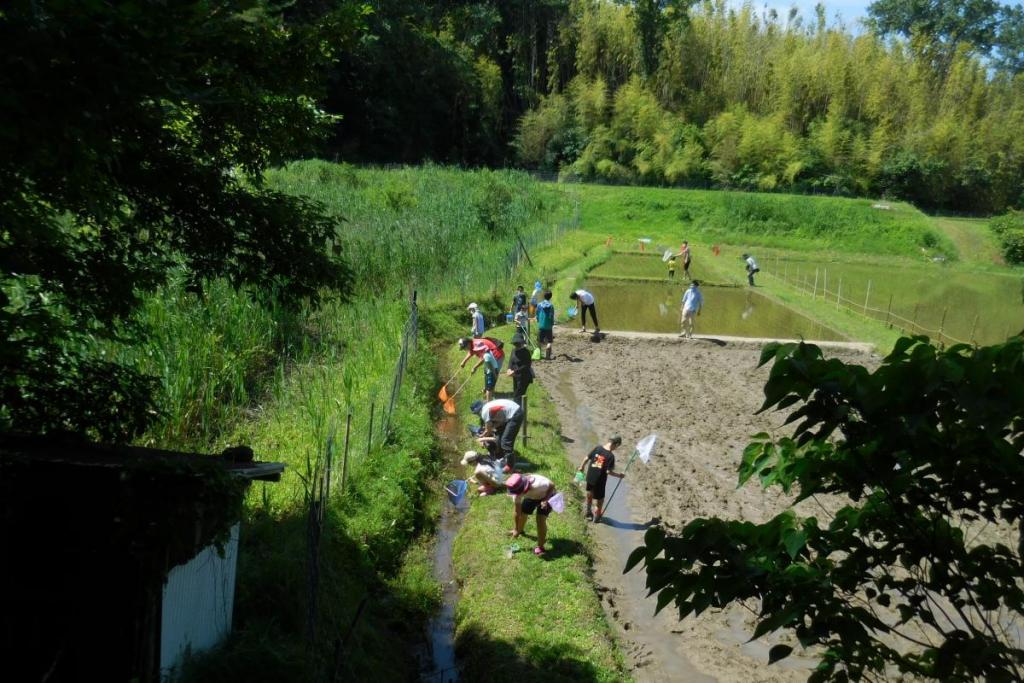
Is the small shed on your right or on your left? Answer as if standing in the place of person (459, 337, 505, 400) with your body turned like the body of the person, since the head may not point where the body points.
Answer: on your left

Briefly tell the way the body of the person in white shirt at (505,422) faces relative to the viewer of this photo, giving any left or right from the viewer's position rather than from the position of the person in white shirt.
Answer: facing to the left of the viewer

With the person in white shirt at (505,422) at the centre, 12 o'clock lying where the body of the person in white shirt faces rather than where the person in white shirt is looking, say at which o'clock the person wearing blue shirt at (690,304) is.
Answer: The person wearing blue shirt is roughly at 4 o'clock from the person in white shirt.

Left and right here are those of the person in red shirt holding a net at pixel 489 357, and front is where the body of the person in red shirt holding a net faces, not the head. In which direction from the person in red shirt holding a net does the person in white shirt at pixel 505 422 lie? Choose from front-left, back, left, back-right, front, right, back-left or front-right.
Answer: left

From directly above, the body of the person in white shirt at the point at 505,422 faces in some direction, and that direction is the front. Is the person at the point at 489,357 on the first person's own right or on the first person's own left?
on the first person's own right

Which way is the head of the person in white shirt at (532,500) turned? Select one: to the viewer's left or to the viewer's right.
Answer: to the viewer's left

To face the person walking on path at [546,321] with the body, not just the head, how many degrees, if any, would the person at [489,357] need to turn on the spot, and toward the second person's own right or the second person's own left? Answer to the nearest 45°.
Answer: approximately 90° to the second person's own right

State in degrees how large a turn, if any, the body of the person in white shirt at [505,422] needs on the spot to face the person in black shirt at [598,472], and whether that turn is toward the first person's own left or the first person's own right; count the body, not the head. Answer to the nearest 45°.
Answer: approximately 135° to the first person's own left

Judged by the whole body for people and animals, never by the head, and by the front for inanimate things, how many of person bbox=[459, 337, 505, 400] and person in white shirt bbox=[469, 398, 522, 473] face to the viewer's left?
2

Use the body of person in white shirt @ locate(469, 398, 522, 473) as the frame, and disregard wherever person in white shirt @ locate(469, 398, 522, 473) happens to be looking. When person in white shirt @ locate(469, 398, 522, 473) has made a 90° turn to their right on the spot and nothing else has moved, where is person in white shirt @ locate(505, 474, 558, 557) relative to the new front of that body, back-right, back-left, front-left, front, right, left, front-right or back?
back

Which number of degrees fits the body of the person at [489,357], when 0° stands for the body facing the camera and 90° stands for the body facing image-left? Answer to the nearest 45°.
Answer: approximately 90°

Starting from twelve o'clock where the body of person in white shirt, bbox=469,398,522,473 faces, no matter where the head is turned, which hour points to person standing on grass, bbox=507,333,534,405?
The person standing on grass is roughly at 3 o'clock from the person in white shirt.

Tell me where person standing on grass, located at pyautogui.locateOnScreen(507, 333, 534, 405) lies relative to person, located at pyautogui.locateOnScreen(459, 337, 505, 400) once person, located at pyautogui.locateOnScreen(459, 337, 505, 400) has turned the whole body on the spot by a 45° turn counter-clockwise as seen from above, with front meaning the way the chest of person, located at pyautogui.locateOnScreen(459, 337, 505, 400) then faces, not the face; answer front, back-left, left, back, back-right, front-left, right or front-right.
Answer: left

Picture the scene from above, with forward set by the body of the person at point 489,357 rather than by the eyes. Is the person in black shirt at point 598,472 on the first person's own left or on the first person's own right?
on the first person's own left

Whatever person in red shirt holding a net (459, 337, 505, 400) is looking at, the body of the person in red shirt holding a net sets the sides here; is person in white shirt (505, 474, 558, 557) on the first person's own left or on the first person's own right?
on the first person's own left

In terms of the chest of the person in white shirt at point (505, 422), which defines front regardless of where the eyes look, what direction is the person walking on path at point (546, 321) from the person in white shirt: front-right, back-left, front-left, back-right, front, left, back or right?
right
